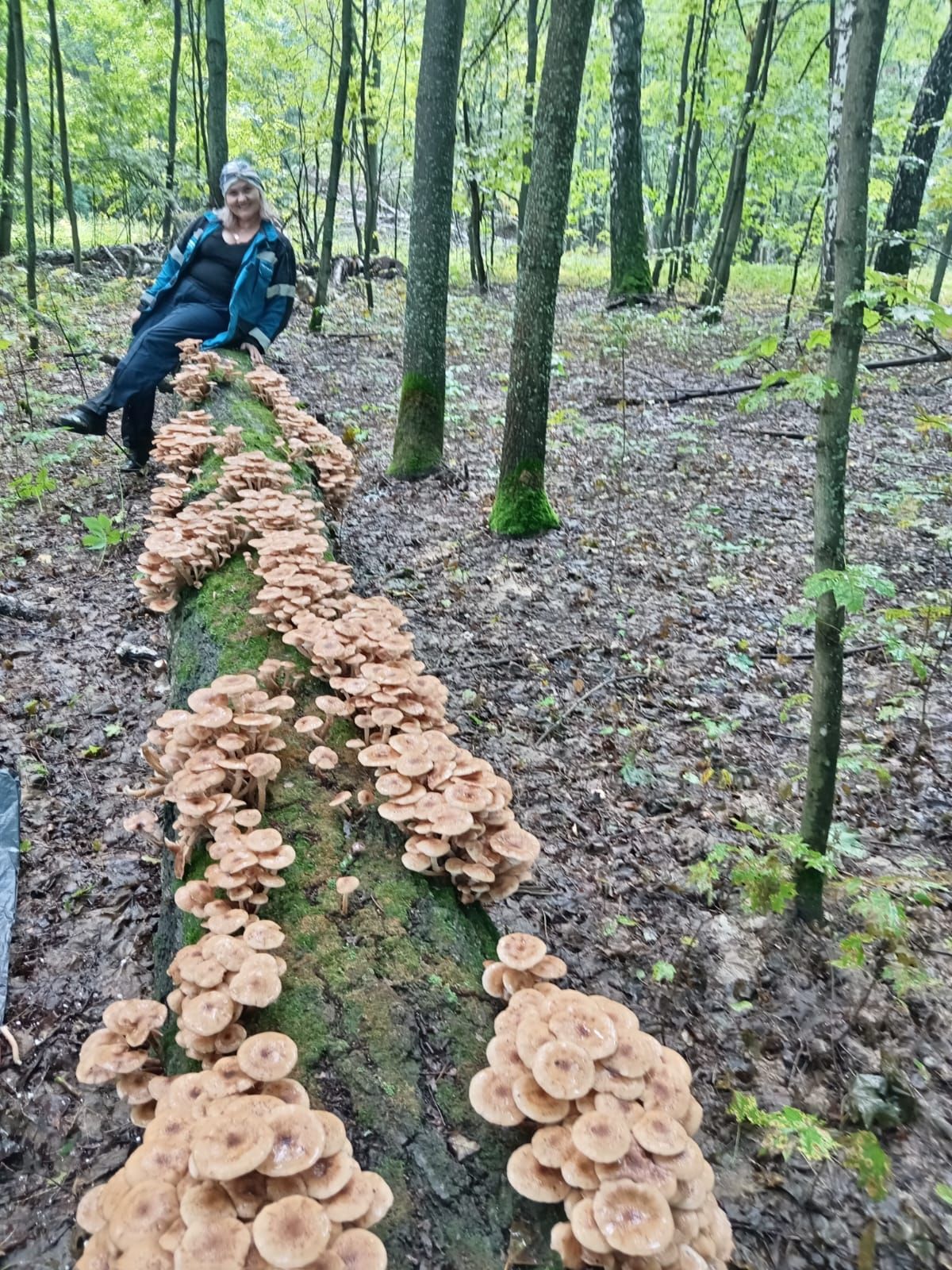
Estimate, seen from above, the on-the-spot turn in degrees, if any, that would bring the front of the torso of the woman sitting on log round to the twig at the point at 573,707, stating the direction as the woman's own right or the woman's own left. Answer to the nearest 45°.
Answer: approximately 45° to the woman's own left

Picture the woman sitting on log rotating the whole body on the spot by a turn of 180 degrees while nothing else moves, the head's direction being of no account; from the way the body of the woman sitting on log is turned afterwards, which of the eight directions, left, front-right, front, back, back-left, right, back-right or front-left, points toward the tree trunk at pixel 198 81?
front-left

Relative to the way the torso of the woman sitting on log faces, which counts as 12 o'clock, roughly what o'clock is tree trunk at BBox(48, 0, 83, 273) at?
The tree trunk is roughly at 4 o'clock from the woman sitting on log.

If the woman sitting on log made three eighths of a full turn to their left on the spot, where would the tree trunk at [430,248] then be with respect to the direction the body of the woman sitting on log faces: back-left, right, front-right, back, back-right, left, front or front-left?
front

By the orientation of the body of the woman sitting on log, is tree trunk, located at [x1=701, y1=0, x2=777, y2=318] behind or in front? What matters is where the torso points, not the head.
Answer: behind

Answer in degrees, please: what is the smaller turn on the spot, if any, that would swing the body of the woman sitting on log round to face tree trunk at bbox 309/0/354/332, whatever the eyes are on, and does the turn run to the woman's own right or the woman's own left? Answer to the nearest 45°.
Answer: approximately 135° to the woman's own right

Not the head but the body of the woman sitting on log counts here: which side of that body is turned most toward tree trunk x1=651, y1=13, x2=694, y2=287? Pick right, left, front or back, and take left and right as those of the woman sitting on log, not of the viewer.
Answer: back

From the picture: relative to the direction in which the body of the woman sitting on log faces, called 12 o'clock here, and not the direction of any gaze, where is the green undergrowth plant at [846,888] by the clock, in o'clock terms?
The green undergrowth plant is roughly at 10 o'clock from the woman sitting on log.

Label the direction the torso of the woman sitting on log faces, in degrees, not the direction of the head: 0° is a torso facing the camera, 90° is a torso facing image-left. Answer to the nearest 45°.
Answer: approximately 45°
